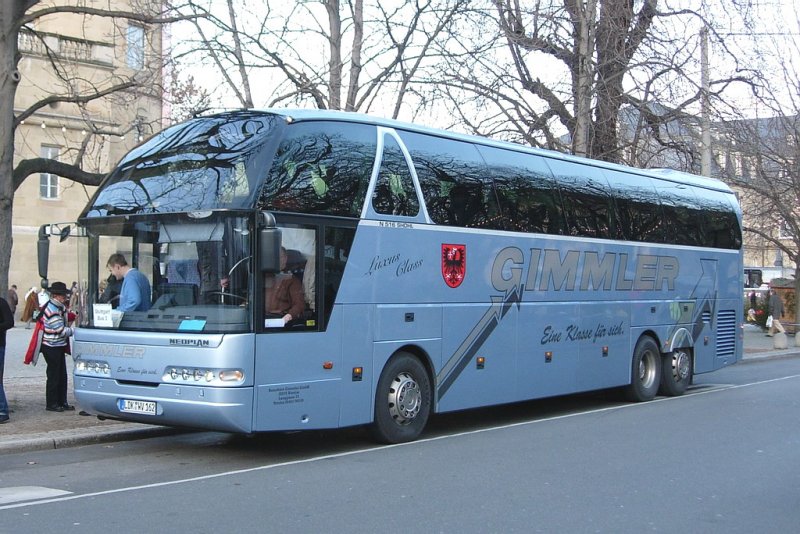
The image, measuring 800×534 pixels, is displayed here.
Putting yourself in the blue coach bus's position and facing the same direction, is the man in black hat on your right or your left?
on your right

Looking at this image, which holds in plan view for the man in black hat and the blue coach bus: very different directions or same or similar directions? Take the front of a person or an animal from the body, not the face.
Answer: very different directions

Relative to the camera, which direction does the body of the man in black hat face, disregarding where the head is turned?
to the viewer's right

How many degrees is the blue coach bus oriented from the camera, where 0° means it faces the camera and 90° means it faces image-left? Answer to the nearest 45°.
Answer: approximately 45°
